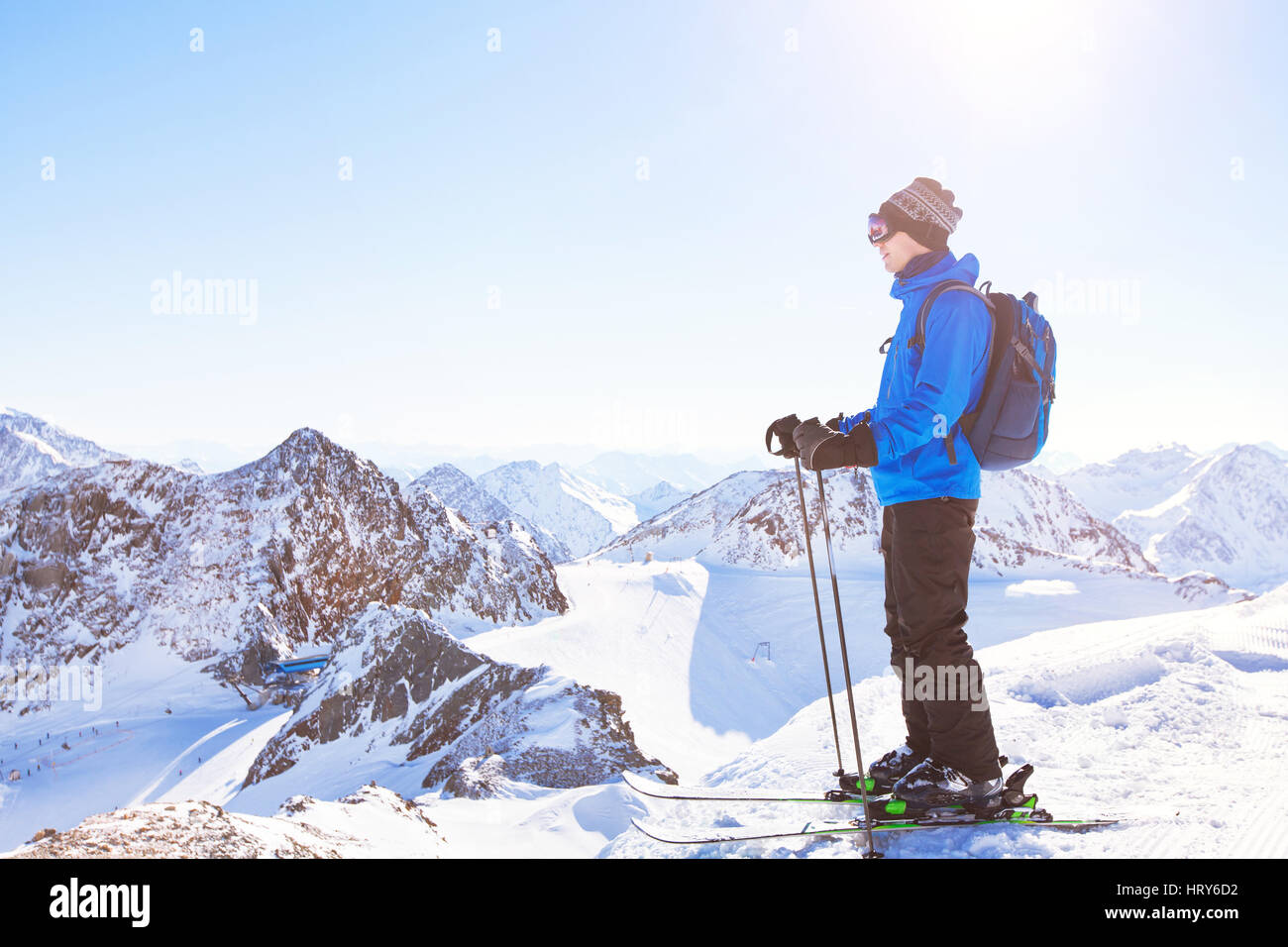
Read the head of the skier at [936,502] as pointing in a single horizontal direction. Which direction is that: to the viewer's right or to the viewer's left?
to the viewer's left

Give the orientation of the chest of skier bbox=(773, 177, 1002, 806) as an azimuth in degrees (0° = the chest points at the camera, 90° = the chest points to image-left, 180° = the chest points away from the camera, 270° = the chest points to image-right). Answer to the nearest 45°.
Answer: approximately 90°
